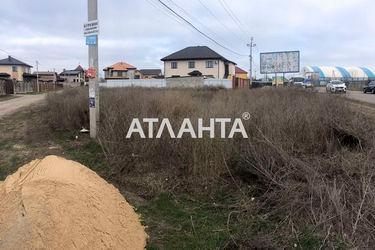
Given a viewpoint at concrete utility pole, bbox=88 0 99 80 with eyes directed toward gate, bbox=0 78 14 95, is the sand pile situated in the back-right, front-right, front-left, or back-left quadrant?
back-left

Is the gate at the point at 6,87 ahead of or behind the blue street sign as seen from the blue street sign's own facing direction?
behind

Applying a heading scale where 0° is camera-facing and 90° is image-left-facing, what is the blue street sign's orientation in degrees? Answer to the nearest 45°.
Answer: approximately 0°
